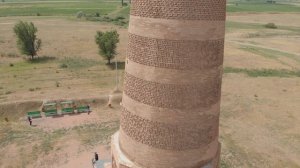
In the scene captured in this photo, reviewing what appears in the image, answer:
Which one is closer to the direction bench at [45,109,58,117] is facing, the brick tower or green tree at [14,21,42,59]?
the brick tower

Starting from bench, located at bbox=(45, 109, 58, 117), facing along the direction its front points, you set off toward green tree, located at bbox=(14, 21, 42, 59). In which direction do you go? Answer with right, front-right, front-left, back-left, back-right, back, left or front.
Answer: back

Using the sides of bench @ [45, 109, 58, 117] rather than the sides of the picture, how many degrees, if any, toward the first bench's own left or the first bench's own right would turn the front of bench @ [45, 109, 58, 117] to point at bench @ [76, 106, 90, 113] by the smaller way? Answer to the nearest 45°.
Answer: approximately 90° to the first bench's own left

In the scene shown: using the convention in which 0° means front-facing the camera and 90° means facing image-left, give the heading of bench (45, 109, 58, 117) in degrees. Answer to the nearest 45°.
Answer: approximately 0°

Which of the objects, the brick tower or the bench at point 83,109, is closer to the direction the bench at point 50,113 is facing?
the brick tower

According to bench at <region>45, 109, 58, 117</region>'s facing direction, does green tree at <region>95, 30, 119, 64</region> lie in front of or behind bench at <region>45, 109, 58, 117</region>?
behind

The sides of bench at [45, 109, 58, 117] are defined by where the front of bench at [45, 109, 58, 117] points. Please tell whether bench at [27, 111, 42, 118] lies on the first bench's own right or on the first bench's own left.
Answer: on the first bench's own right

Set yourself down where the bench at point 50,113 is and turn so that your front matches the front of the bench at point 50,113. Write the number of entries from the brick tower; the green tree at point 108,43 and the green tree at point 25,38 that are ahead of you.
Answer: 1

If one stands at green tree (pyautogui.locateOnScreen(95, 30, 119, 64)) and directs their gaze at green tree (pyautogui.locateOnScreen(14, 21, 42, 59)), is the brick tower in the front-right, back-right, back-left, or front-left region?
back-left
